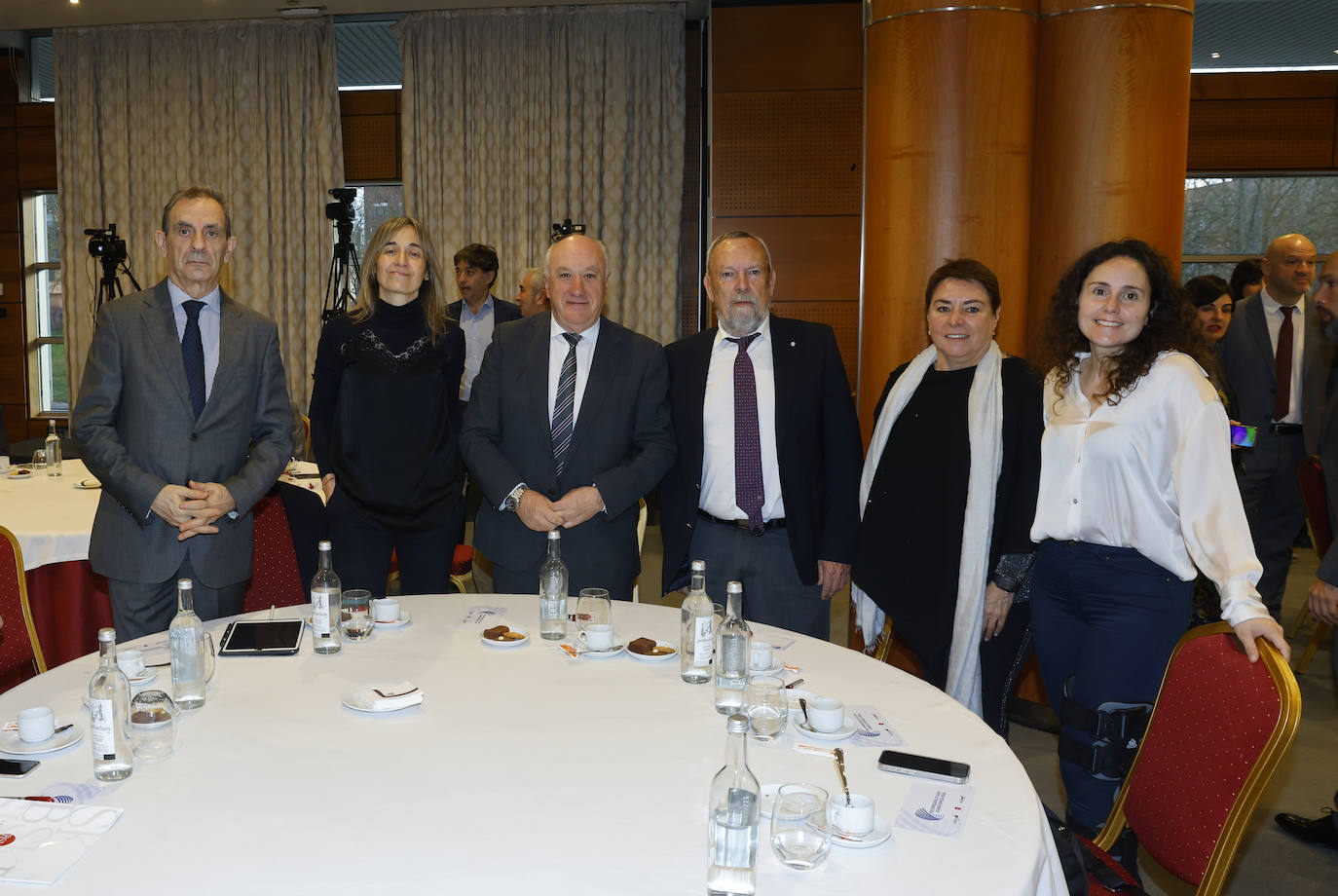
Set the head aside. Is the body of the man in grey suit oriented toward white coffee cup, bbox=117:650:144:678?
yes

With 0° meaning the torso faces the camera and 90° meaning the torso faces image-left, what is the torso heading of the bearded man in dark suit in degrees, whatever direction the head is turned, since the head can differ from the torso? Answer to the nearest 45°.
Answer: approximately 0°

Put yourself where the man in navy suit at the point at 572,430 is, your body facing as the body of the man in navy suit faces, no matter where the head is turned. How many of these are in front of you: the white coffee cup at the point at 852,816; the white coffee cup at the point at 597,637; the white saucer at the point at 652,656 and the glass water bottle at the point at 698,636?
4

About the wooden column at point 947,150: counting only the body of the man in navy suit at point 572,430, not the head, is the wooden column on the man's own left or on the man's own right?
on the man's own left

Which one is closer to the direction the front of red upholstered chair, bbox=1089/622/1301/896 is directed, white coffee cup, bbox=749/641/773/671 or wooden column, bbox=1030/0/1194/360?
the white coffee cup

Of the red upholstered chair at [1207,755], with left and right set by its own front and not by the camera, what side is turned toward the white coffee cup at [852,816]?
front

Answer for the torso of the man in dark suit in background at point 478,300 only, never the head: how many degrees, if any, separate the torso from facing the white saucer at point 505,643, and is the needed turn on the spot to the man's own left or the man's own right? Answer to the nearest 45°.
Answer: approximately 45° to the man's own left
